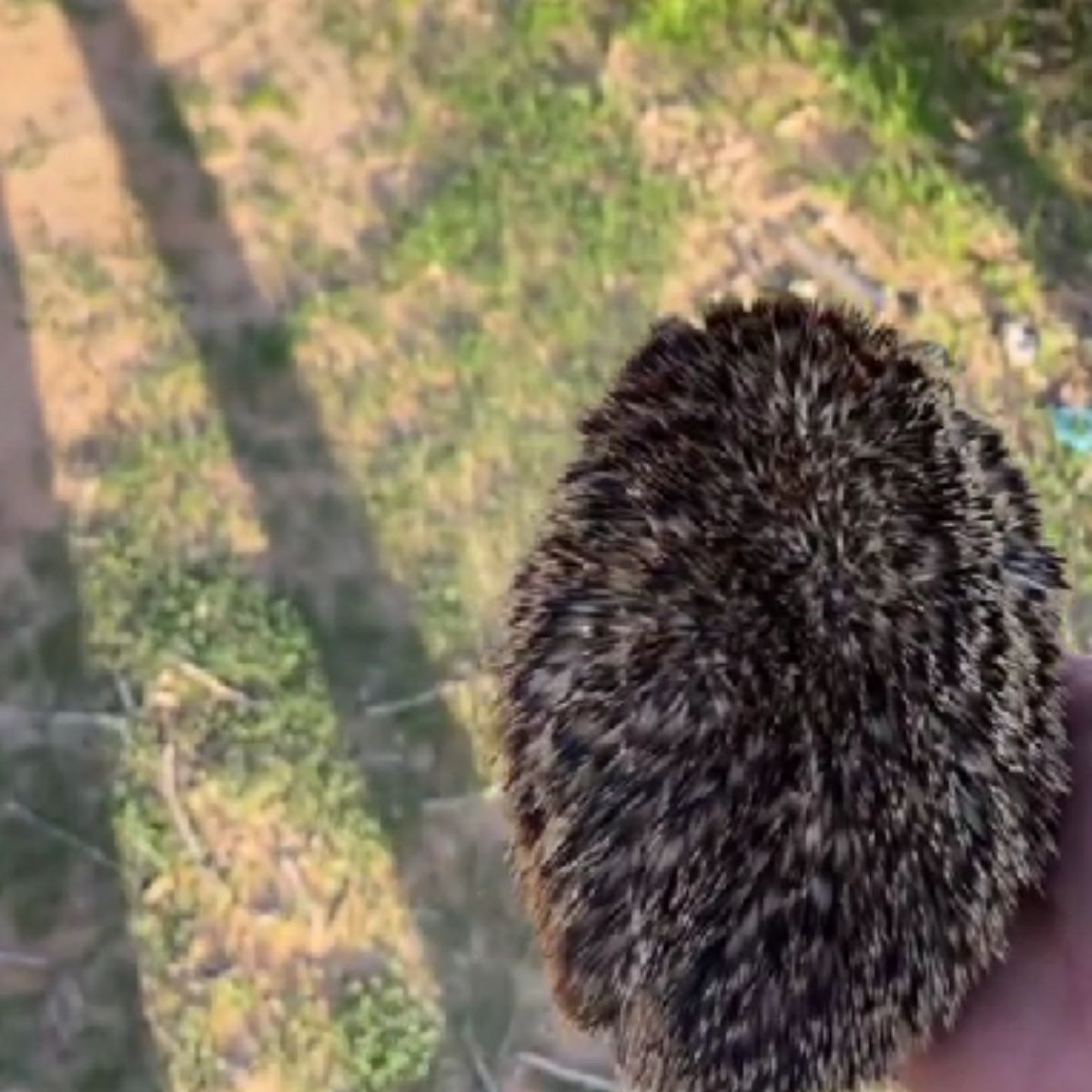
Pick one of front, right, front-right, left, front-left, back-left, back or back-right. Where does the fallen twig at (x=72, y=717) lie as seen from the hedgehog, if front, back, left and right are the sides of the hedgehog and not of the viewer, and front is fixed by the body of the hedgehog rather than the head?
front-left

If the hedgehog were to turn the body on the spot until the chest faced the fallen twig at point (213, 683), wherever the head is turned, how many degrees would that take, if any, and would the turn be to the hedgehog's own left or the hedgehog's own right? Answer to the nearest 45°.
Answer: approximately 45° to the hedgehog's own left

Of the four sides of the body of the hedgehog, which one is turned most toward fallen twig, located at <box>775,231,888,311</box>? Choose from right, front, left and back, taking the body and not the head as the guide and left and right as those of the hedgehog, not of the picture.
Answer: front

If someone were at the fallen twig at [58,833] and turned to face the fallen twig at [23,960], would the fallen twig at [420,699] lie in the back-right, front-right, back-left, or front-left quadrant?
back-left

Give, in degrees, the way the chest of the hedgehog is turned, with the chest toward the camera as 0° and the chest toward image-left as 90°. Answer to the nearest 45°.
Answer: approximately 180°

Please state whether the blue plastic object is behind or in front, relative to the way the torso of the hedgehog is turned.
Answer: in front
